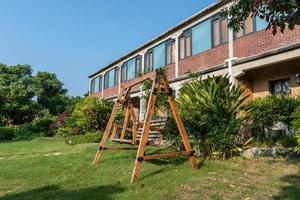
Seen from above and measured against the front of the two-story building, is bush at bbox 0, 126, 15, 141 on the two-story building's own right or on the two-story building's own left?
on the two-story building's own right

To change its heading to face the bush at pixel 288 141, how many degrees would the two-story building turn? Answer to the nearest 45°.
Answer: approximately 45° to its left

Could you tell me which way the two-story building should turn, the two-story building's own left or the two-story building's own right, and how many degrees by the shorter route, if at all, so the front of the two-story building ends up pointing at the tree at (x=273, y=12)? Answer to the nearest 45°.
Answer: approximately 45° to the two-story building's own left

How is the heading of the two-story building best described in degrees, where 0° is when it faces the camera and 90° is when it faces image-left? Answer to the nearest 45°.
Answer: approximately 45°

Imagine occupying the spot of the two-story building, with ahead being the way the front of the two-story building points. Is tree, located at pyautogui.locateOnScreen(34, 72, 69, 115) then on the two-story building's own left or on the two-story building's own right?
on the two-story building's own right

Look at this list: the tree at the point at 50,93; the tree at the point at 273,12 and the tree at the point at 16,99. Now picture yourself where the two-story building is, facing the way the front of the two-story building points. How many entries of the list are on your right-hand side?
2

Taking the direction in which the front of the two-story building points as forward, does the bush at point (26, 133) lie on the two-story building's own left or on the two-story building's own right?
on the two-story building's own right

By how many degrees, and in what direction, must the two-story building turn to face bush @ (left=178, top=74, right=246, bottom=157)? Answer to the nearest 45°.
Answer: approximately 45° to its left

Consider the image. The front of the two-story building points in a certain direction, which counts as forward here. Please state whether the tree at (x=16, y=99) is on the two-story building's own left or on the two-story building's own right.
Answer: on the two-story building's own right

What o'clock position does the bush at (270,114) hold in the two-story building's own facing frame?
The bush is roughly at 10 o'clock from the two-story building.
